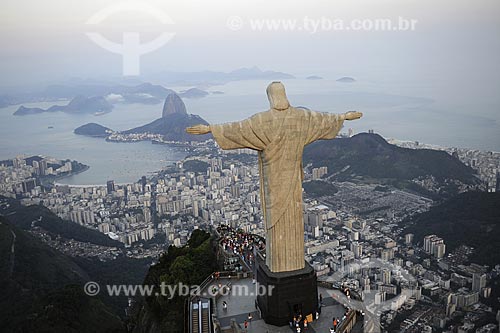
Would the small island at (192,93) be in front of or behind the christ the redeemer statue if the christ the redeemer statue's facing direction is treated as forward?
in front

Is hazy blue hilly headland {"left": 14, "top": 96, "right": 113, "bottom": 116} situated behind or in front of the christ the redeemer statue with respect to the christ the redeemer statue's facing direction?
in front

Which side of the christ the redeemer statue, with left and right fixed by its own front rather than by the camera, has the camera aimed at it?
back
